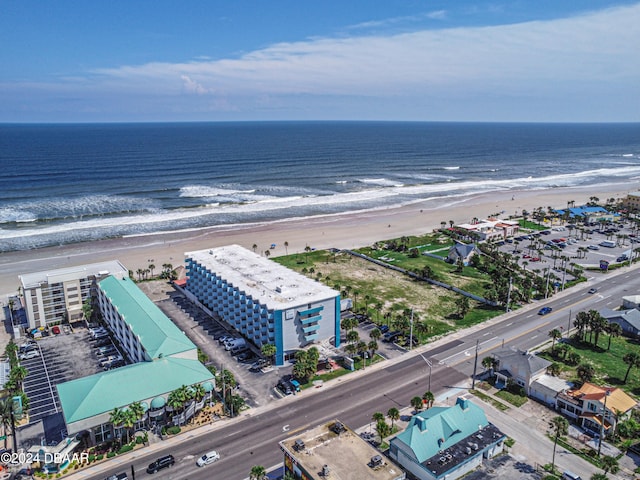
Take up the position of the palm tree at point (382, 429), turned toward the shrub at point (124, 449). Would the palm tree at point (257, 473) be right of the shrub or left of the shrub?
left

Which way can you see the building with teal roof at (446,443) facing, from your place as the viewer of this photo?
facing away from the viewer and to the left of the viewer

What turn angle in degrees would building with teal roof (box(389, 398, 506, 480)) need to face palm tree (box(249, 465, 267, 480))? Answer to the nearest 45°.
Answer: approximately 90° to its left

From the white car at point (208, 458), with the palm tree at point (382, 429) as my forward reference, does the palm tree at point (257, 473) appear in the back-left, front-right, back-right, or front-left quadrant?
front-right

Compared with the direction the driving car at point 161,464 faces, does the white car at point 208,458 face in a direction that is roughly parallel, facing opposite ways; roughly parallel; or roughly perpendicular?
roughly parallel

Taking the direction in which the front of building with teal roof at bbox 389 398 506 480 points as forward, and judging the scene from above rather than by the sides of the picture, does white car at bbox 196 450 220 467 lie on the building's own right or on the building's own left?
on the building's own left

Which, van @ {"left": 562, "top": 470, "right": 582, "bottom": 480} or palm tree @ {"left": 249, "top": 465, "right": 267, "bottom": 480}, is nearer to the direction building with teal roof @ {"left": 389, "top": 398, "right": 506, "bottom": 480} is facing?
the palm tree

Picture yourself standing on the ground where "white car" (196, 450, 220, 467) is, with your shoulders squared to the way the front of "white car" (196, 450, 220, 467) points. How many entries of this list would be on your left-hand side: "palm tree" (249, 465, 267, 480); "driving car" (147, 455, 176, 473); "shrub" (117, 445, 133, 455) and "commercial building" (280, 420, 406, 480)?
2

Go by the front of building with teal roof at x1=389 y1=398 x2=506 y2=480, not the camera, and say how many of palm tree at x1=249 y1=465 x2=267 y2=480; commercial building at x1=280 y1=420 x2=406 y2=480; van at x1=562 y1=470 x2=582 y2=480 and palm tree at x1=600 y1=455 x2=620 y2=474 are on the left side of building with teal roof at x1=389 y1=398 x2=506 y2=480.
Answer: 2

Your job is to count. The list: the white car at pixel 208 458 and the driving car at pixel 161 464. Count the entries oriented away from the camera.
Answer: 0

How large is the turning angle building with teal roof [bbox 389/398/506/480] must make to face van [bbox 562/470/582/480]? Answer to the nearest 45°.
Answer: approximately 135° to its right
